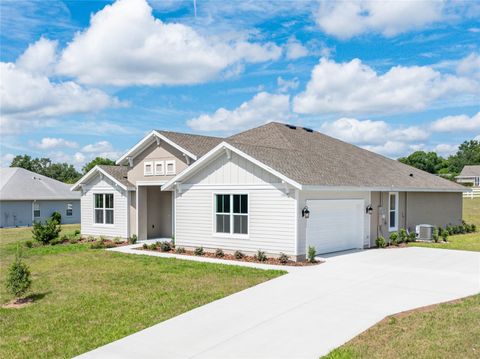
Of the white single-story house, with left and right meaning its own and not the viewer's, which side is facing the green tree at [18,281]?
front

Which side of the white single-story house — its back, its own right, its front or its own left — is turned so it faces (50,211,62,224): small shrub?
right

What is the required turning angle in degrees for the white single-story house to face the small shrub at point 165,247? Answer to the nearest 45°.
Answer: approximately 45° to its right

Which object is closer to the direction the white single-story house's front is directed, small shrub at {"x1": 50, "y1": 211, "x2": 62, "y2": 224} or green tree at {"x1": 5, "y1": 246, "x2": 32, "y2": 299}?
the green tree

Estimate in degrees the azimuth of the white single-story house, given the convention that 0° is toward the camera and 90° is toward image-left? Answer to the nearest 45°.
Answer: approximately 45°

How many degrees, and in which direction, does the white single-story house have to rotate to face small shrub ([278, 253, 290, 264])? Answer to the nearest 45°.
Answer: approximately 45° to its left

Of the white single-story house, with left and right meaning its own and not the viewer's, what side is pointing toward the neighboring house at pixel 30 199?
right

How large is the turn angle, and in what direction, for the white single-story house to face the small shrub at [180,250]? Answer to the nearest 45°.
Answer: approximately 45° to its right
